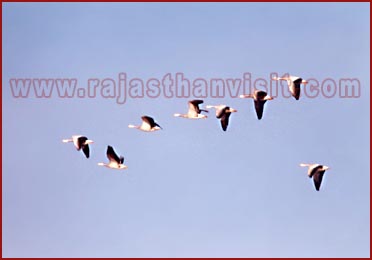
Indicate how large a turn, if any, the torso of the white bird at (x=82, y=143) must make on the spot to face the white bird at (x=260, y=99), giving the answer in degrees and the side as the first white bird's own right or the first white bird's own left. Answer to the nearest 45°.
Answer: approximately 180°

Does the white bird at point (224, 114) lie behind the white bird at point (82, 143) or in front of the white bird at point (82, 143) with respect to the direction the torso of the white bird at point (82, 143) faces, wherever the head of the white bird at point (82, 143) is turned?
behind

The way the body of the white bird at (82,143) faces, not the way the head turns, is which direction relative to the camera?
to the viewer's left

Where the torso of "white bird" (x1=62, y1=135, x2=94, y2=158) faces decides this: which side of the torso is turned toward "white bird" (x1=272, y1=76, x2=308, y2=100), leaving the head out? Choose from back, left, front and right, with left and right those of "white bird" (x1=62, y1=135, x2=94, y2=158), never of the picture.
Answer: back

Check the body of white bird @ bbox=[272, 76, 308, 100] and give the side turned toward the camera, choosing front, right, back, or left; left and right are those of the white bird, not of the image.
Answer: left

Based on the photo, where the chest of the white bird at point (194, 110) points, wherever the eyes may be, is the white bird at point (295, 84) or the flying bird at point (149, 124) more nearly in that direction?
the flying bird

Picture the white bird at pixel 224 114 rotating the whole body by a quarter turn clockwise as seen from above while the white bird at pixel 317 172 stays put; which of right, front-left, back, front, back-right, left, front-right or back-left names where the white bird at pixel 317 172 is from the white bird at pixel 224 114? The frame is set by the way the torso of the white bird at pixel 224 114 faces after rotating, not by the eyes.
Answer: right

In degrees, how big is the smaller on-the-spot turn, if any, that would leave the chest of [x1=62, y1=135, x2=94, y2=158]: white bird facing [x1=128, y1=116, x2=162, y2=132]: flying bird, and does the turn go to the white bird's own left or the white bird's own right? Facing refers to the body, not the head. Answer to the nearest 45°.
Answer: approximately 180°

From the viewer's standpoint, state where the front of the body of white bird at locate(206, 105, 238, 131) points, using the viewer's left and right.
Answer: facing to the left of the viewer

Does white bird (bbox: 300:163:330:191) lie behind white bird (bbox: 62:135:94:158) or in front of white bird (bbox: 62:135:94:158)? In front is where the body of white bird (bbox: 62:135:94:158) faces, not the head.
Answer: behind

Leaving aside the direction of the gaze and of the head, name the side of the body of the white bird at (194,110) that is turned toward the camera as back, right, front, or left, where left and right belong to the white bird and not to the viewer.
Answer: left
